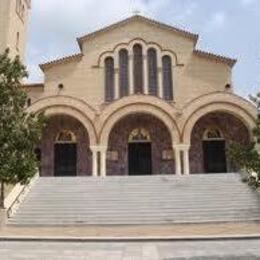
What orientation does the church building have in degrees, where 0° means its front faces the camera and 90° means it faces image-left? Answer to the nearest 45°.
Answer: approximately 0°

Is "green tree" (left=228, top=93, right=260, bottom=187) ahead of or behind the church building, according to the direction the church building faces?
ahead

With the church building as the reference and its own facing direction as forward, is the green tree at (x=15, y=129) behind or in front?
in front
